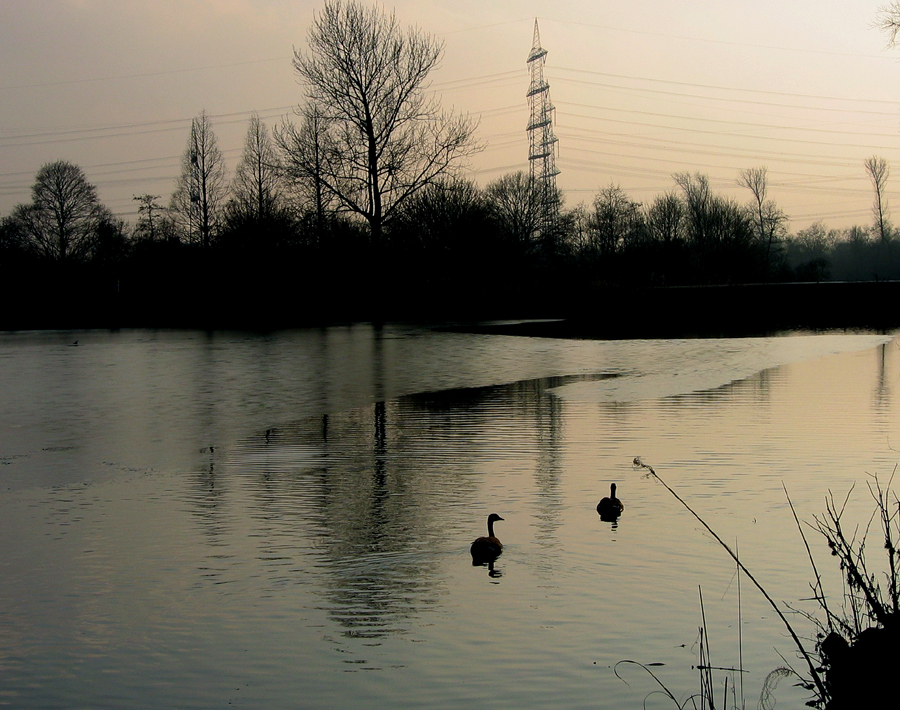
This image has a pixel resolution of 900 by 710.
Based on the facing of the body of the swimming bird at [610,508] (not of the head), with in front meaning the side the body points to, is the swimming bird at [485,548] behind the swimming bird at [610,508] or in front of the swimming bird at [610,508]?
behind

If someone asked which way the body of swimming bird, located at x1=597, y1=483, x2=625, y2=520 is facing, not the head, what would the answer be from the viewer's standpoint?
away from the camera
